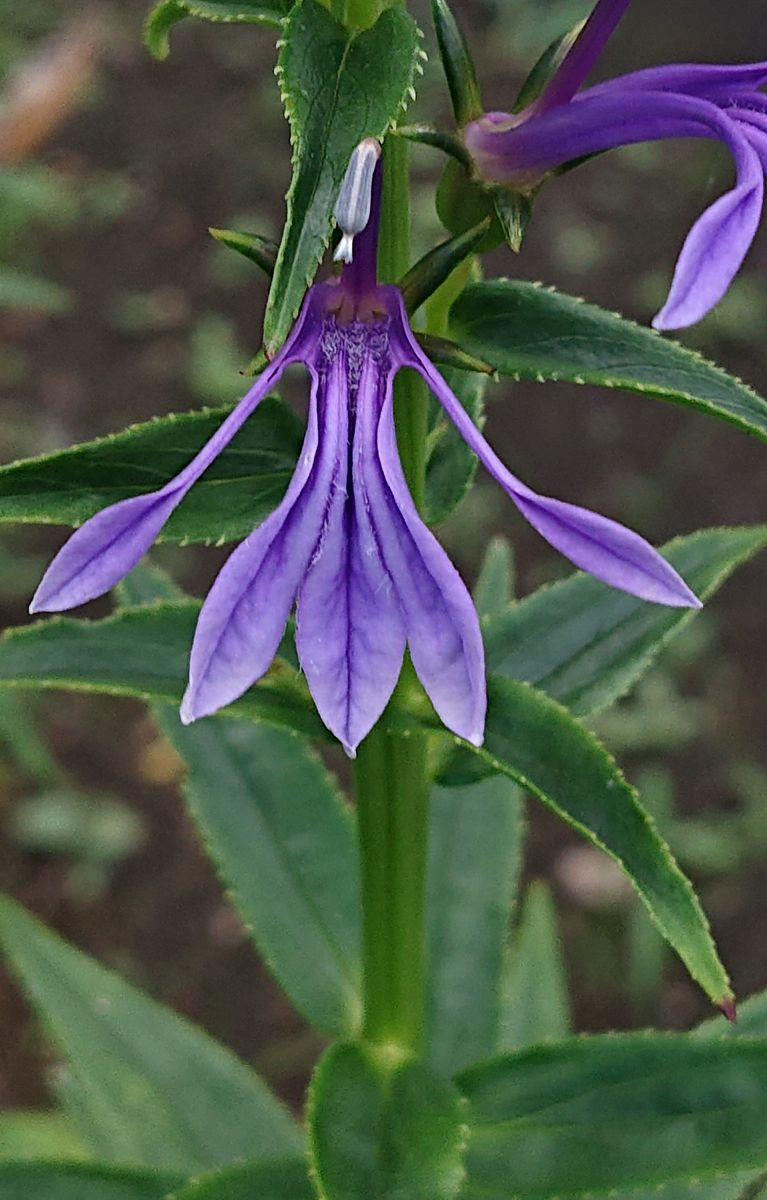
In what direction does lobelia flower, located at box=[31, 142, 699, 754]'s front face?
toward the camera

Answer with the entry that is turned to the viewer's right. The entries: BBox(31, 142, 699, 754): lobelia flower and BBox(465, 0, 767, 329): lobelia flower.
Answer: BBox(465, 0, 767, 329): lobelia flower

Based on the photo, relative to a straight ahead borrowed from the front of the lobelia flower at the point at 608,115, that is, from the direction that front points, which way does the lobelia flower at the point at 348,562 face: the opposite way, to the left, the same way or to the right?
to the right

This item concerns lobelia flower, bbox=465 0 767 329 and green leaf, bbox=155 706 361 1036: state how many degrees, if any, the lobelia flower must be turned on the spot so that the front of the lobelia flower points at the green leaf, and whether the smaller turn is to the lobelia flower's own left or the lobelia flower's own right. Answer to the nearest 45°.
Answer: approximately 135° to the lobelia flower's own left

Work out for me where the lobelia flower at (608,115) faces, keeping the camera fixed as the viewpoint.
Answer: facing to the right of the viewer
